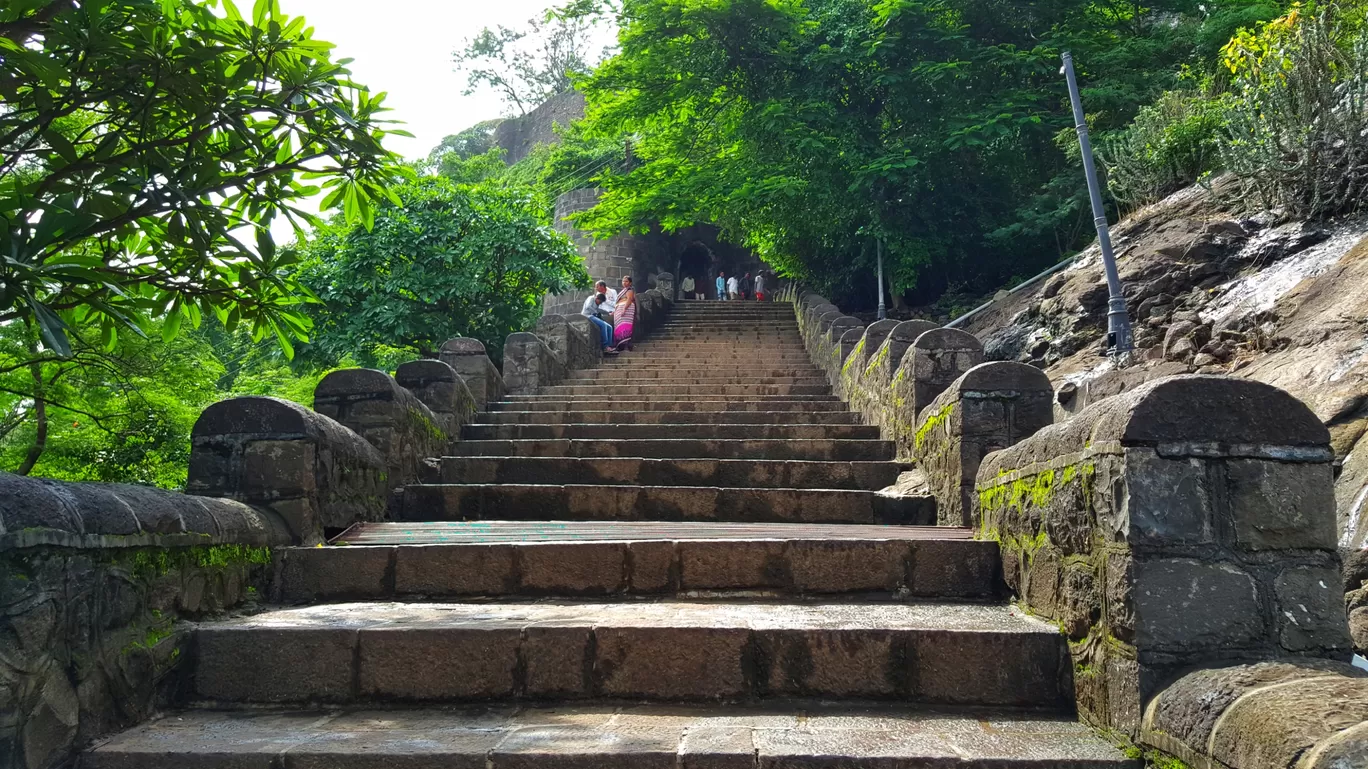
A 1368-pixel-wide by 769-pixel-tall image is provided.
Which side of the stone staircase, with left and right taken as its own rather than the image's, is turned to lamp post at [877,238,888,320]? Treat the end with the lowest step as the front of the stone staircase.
back

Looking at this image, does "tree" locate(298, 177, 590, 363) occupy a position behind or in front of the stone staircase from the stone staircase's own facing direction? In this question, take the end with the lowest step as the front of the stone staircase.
behind

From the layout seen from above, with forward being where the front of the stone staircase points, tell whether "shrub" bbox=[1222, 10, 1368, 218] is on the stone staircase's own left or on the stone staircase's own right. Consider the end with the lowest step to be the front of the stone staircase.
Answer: on the stone staircase's own left

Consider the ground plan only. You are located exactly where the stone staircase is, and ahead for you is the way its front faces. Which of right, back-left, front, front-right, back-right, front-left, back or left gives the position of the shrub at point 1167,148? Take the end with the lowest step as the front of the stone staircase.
back-left

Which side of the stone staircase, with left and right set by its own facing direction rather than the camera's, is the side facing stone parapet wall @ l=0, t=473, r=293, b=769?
right

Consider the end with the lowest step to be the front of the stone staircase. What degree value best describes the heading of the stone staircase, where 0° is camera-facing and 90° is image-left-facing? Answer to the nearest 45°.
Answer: approximately 0°
